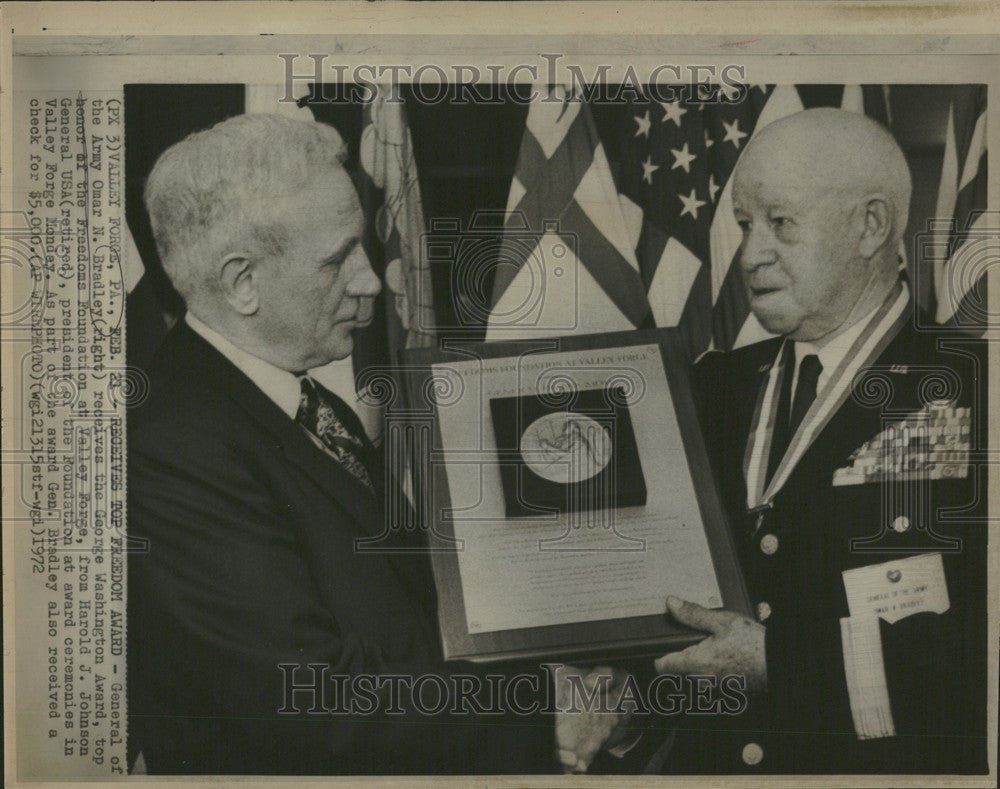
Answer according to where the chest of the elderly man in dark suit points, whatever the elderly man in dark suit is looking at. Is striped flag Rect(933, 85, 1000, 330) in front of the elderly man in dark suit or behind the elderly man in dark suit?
in front

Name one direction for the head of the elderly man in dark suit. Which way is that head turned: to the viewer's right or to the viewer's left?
to the viewer's right

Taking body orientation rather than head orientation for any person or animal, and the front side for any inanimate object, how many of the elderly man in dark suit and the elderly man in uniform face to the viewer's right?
1

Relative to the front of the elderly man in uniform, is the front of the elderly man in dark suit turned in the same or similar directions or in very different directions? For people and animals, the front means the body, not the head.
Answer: very different directions

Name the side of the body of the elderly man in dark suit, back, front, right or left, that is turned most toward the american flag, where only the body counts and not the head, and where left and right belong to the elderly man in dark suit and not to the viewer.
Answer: left

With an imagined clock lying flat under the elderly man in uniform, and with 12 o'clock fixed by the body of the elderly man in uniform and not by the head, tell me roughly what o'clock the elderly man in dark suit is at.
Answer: The elderly man in dark suit is roughly at 1 o'clock from the elderly man in uniform.

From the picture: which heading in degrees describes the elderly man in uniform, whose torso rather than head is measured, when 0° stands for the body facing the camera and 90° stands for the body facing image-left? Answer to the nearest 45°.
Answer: approximately 45°

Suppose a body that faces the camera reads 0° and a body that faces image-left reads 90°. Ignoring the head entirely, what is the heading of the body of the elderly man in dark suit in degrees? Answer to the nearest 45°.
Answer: approximately 270°

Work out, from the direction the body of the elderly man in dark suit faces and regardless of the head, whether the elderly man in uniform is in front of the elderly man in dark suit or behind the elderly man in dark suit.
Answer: in front
